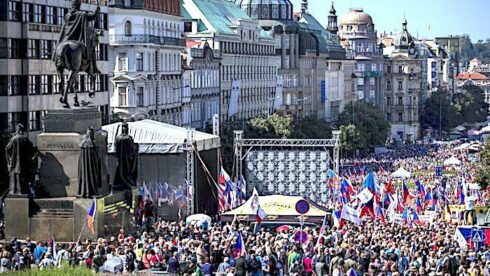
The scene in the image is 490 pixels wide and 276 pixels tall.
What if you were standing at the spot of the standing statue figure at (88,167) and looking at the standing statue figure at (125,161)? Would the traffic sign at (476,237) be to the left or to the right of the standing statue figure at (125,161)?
right

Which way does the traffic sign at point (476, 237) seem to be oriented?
toward the camera

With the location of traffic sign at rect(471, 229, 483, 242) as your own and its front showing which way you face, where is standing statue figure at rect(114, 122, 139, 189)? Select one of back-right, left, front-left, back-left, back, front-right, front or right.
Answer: front-right

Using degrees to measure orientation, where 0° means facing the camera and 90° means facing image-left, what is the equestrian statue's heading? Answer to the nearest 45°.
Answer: approximately 225°
